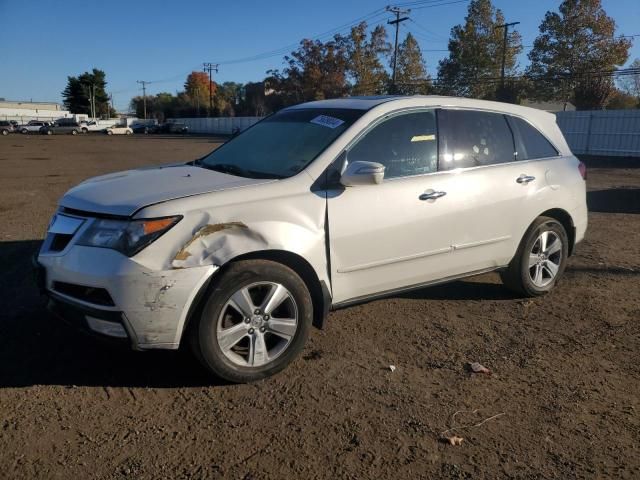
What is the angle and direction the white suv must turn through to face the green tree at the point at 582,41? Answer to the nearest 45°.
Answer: approximately 180°

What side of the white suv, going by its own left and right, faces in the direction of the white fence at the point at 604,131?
back
